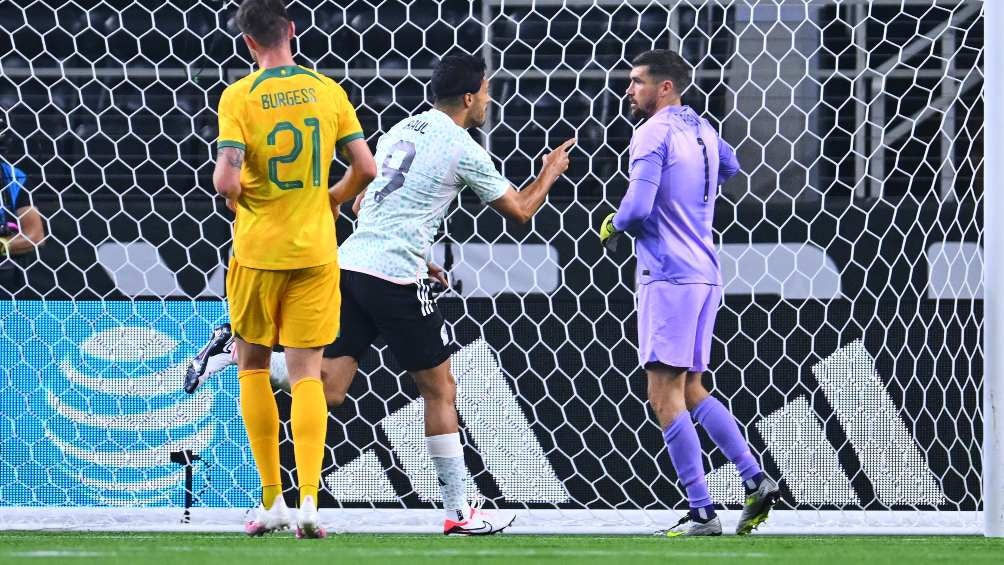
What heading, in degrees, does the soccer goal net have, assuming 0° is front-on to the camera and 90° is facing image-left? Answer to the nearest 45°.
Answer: approximately 0°
